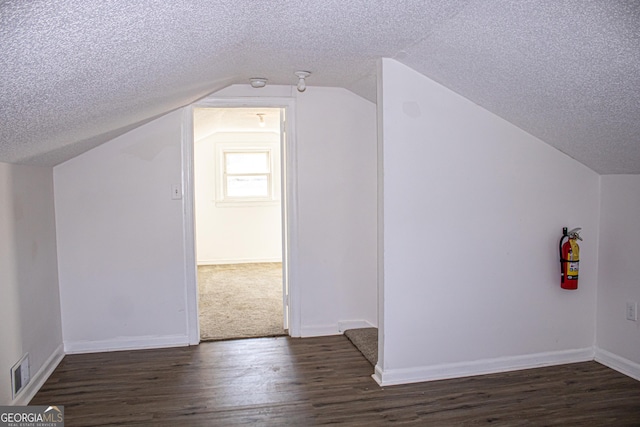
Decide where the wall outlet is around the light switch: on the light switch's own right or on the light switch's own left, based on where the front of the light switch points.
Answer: on the light switch's own left

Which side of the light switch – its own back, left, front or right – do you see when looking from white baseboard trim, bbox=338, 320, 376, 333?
left

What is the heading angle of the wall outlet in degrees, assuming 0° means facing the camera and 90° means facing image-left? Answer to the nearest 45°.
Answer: approximately 45°

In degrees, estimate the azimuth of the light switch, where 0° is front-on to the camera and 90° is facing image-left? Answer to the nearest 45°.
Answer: approximately 0°

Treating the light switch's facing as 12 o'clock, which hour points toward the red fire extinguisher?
The red fire extinguisher is roughly at 10 o'clock from the light switch.
